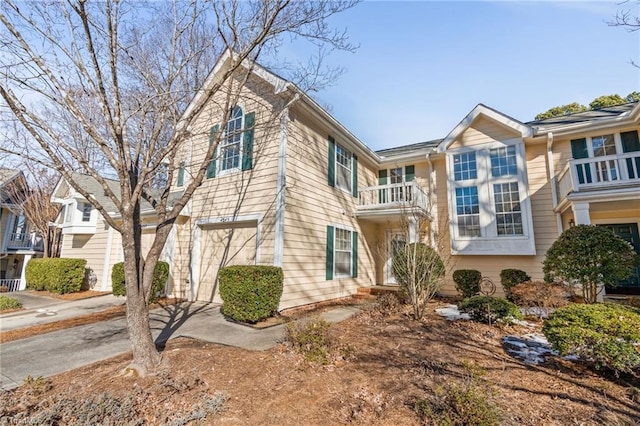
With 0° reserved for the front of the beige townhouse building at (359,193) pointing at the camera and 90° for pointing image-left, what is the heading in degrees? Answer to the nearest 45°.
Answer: approximately 45°

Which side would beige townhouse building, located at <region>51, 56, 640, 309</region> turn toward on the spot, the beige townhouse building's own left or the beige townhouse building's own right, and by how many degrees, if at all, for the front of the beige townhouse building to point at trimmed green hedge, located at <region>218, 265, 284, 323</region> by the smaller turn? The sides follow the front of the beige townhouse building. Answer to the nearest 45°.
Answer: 0° — it already faces it

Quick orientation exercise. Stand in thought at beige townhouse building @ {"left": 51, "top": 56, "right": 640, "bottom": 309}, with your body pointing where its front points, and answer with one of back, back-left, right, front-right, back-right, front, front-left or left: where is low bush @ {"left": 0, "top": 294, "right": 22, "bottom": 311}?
front-right

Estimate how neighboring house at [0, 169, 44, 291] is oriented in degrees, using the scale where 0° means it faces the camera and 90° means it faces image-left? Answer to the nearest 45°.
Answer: approximately 315°

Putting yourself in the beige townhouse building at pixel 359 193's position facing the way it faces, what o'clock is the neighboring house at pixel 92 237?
the neighboring house at pixel 92 237 is roughly at 2 o'clock from the beige townhouse building at pixel 359 193.
